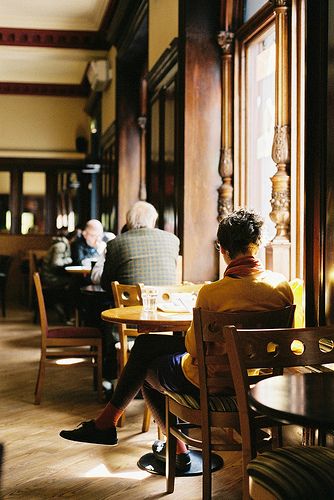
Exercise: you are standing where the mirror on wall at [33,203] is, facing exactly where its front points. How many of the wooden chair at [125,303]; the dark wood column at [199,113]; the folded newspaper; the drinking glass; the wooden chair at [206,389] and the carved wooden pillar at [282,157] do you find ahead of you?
6

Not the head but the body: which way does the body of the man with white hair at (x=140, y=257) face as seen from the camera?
away from the camera

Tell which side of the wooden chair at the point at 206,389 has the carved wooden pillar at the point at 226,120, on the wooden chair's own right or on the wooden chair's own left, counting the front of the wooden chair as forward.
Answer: on the wooden chair's own right

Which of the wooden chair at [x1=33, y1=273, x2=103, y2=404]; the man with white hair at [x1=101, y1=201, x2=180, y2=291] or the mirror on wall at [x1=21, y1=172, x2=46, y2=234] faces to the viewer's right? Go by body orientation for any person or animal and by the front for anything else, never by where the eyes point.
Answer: the wooden chair

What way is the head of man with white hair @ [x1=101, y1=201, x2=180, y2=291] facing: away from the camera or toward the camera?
away from the camera

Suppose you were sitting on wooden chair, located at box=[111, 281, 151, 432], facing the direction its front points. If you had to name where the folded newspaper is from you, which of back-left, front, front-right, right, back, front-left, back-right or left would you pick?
front

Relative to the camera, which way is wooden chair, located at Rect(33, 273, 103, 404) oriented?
to the viewer's right

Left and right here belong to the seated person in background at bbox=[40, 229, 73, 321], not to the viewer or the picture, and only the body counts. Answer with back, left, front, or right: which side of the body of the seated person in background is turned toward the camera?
right

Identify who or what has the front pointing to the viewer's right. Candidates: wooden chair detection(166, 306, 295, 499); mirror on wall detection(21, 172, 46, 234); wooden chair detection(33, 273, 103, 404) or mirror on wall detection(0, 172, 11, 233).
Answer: wooden chair detection(33, 273, 103, 404)

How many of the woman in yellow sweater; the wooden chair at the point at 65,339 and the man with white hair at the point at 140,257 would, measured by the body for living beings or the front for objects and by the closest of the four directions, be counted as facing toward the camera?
0

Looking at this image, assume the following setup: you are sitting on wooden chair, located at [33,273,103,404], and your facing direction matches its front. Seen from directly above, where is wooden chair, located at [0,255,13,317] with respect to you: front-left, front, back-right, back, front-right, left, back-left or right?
left

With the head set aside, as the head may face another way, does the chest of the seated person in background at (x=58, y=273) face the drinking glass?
no

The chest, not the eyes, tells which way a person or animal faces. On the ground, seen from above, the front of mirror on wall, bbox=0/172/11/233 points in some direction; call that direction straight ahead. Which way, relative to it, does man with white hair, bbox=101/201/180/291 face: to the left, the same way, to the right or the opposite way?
the opposite way
